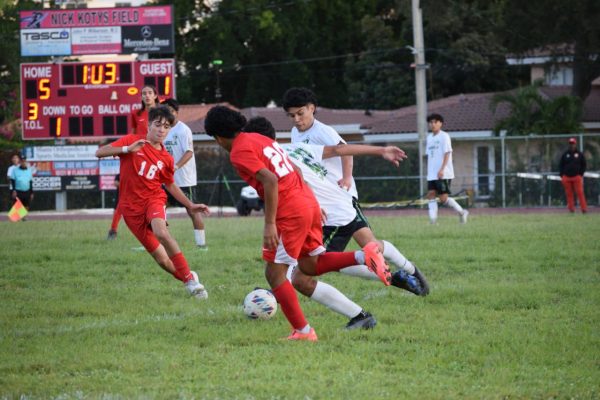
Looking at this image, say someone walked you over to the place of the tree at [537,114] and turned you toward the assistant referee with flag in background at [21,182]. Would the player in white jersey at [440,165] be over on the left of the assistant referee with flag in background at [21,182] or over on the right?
left

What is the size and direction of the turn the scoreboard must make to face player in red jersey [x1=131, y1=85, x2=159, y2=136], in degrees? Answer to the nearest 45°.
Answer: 0° — it already faces them

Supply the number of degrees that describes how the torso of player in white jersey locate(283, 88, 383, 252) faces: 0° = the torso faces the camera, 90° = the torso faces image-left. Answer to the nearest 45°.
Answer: approximately 45°

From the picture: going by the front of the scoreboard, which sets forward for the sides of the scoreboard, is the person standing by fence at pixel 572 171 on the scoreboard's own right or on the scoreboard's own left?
on the scoreboard's own left

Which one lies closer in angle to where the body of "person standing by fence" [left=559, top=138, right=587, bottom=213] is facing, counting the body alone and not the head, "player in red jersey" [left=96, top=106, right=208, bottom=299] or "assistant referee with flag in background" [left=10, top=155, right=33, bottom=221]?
the player in red jersey

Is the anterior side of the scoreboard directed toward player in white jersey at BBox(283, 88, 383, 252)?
yes

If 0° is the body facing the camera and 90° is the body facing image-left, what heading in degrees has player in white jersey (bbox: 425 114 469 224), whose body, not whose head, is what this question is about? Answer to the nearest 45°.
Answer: approximately 45°
